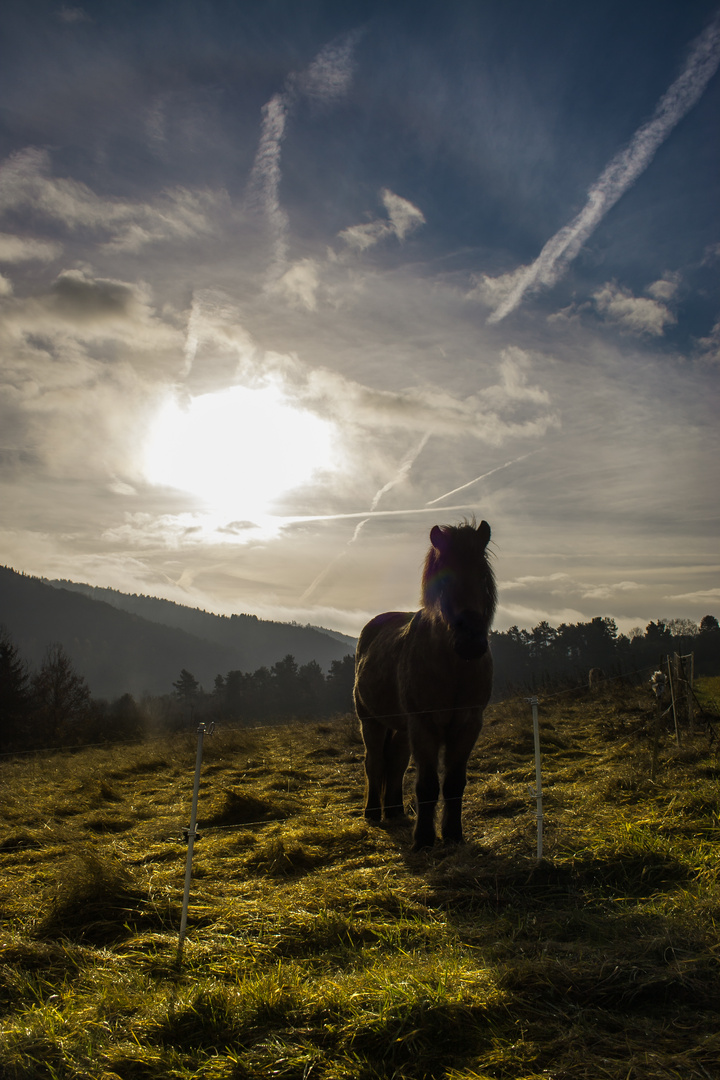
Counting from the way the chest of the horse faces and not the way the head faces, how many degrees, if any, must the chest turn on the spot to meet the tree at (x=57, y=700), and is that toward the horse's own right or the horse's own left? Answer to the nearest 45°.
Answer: approximately 180°

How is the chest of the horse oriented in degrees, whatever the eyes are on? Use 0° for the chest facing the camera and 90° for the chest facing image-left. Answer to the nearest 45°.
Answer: approximately 315°

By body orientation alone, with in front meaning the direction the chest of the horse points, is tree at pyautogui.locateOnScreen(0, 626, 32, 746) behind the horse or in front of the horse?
behind
